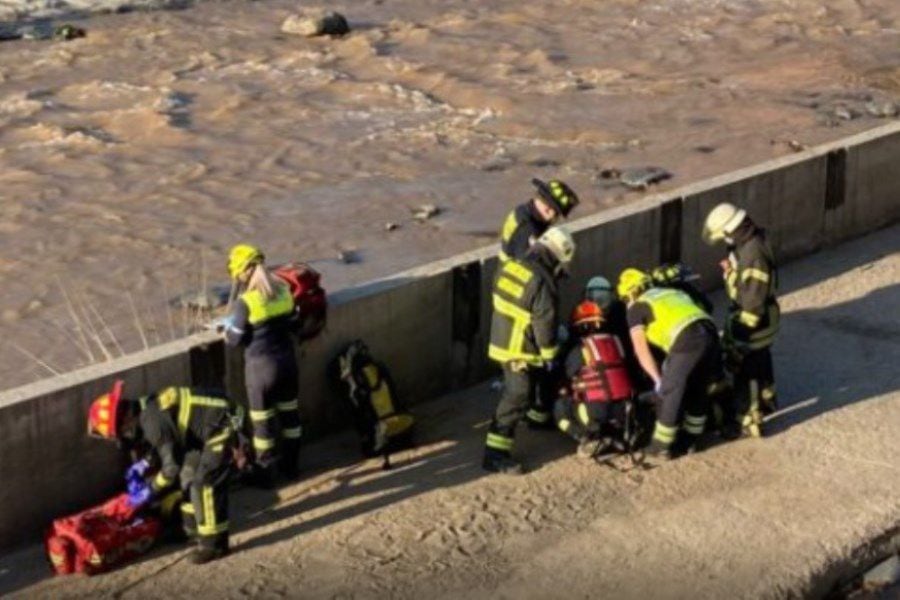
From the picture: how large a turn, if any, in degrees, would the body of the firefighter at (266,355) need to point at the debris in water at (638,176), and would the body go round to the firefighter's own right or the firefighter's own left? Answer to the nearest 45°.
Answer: approximately 90° to the firefighter's own right

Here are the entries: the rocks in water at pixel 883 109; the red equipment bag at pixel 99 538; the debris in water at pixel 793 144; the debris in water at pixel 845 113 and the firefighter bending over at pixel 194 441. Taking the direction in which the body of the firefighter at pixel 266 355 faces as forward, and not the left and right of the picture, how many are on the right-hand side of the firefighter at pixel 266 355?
3

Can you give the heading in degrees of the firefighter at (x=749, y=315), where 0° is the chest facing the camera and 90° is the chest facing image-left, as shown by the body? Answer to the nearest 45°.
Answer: approximately 90°

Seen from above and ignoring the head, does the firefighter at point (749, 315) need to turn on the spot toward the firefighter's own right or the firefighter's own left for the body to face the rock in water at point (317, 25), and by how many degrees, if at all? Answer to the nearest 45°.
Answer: approximately 45° to the firefighter's own right

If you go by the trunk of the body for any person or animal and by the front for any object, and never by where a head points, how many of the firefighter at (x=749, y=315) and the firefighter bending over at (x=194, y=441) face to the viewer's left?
2

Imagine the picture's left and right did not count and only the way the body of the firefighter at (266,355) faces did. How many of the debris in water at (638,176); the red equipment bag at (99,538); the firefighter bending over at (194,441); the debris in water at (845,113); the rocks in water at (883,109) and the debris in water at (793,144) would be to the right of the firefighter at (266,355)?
4

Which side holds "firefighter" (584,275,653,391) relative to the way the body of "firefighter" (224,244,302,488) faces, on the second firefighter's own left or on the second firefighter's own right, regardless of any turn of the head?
on the second firefighter's own right

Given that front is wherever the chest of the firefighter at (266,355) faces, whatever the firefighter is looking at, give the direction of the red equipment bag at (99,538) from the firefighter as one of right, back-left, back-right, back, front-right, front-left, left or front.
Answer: left

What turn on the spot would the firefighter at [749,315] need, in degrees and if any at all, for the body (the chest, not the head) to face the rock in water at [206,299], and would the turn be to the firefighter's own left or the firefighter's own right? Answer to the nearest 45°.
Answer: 0° — they already face it

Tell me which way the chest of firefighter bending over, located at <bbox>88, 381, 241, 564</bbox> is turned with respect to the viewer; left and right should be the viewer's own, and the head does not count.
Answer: facing to the left of the viewer

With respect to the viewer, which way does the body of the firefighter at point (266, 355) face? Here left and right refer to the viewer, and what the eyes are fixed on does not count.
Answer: facing away from the viewer and to the left of the viewer

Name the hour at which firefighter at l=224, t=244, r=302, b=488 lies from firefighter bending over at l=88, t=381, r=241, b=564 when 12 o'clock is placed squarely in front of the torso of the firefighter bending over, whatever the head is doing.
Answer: The firefighter is roughly at 4 o'clock from the firefighter bending over.

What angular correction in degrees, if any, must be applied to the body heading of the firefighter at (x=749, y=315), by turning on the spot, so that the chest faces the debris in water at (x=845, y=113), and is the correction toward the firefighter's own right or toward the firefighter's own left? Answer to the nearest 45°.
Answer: approximately 90° to the firefighter's own right
